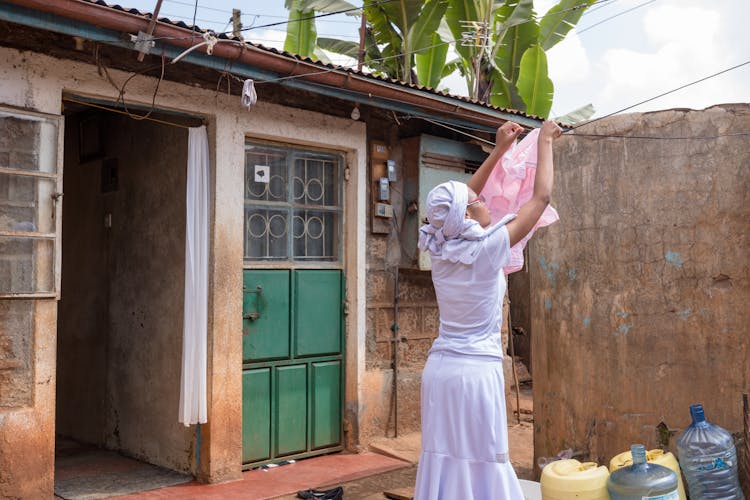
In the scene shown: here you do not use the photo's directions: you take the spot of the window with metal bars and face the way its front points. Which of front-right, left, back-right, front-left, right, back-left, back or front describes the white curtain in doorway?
right

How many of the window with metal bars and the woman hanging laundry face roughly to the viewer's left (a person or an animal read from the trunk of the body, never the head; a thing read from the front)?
0

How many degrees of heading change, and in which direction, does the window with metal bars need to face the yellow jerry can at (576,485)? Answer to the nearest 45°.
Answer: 0° — it already faces it

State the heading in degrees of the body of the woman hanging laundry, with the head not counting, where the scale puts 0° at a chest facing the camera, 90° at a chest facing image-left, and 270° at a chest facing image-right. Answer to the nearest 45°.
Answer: approximately 225°

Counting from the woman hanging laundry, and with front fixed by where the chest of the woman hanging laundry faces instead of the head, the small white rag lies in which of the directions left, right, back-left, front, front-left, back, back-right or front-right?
left

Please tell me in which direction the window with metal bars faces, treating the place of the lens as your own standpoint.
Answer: facing the viewer and to the right of the viewer

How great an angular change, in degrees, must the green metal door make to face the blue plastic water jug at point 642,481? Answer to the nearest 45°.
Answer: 0° — it already faces it

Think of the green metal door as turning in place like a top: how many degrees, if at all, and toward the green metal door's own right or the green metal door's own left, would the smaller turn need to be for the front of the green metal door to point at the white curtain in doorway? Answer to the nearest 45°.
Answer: approximately 90° to the green metal door's own right

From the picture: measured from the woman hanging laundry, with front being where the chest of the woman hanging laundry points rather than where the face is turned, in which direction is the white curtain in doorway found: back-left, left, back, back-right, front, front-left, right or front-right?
left

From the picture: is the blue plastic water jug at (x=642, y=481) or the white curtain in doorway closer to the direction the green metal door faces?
the blue plastic water jug

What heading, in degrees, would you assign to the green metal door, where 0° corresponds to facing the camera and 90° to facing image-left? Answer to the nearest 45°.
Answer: approximately 315°
